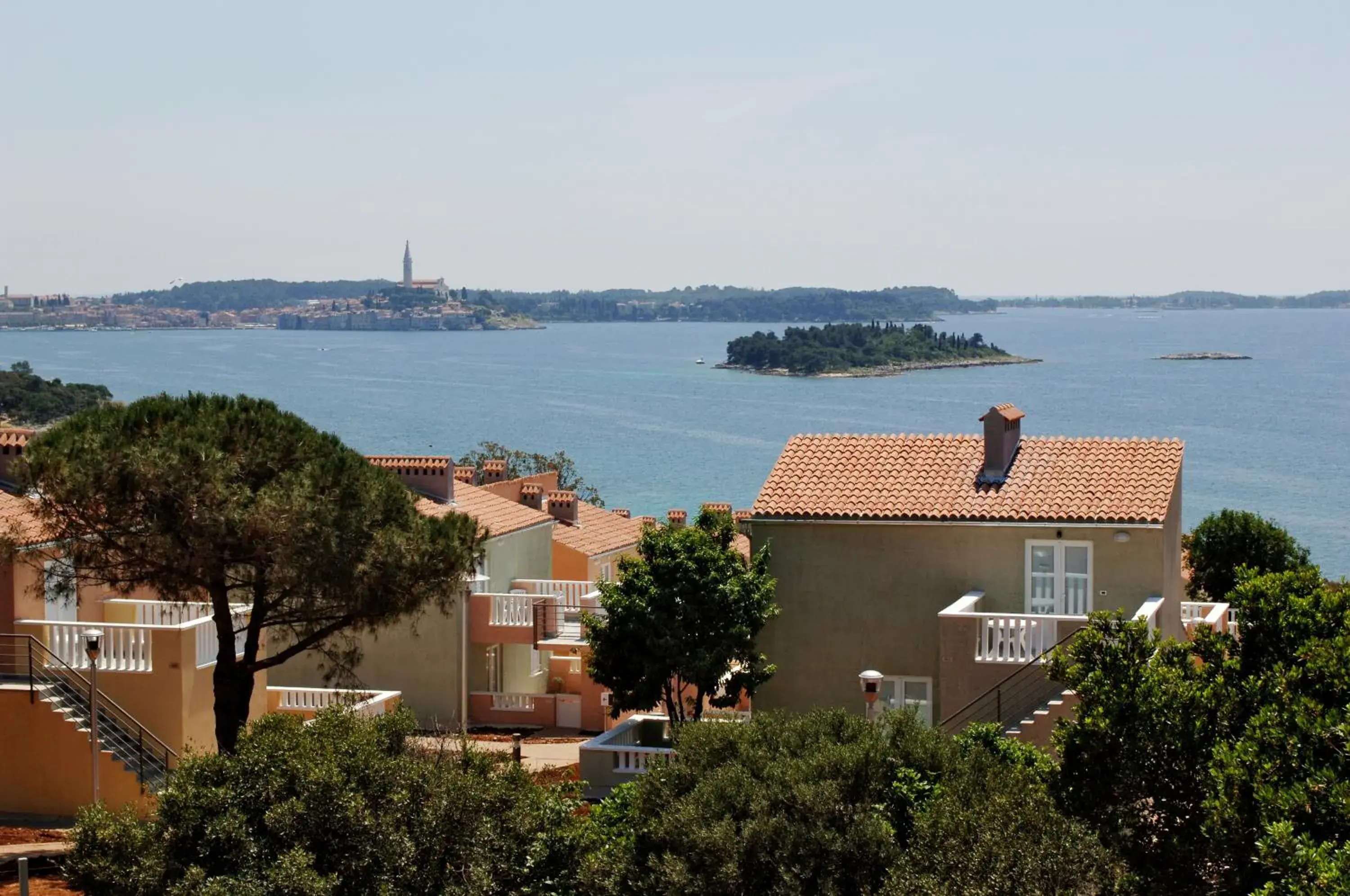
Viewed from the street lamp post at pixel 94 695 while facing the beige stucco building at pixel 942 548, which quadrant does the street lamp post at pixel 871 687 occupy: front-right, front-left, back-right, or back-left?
front-right

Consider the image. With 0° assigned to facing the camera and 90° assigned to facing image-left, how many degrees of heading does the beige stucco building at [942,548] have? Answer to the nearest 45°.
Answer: approximately 0°

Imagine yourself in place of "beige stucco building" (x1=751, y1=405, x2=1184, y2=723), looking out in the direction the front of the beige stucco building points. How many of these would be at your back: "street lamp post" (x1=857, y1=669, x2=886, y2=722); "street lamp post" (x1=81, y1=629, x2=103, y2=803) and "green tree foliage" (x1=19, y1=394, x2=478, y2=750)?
0

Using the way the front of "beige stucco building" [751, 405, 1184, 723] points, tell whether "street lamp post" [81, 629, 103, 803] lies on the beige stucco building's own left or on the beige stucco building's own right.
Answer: on the beige stucco building's own right

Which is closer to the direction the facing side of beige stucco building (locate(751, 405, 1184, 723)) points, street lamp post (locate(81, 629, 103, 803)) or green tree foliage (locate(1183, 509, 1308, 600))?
the street lamp post

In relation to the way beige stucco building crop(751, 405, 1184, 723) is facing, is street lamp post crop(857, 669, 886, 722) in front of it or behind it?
in front

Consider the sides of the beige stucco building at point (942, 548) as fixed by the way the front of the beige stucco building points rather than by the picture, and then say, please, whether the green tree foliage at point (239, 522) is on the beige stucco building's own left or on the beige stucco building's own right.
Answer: on the beige stucco building's own right

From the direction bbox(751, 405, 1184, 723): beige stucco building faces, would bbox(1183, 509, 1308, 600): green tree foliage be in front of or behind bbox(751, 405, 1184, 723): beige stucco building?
behind

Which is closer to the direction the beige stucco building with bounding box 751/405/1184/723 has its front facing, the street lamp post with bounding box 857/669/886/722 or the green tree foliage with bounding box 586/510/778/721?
the street lamp post

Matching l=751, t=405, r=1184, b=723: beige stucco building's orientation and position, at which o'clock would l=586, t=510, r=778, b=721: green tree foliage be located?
The green tree foliage is roughly at 2 o'clock from the beige stucco building.

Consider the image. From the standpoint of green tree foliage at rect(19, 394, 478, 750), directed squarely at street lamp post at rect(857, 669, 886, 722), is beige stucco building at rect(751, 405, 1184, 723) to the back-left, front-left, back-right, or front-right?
front-left
